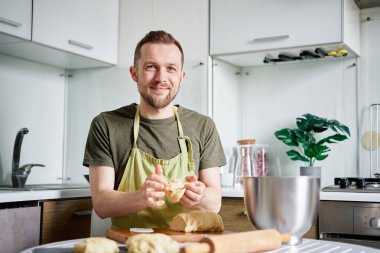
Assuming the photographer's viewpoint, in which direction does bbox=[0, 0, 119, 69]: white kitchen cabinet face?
facing the viewer and to the right of the viewer

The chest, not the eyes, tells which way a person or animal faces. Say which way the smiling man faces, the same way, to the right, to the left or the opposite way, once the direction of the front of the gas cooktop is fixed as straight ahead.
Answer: the same way

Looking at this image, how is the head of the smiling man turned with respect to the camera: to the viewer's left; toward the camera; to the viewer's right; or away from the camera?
toward the camera

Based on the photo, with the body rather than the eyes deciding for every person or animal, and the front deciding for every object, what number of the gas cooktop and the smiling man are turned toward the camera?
2

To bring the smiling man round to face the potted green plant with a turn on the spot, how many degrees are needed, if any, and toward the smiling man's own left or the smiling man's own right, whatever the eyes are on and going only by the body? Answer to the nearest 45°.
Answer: approximately 135° to the smiling man's own left

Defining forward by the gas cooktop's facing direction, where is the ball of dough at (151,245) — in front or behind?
in front

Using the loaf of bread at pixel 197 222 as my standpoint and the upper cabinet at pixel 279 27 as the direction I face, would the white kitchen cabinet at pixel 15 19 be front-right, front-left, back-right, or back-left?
front-left

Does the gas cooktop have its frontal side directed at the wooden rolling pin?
yes

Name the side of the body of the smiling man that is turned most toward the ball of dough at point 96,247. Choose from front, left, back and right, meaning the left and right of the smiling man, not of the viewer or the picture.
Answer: front

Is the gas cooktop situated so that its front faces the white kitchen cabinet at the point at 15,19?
no

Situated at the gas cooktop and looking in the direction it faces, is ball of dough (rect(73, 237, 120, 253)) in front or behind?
in front

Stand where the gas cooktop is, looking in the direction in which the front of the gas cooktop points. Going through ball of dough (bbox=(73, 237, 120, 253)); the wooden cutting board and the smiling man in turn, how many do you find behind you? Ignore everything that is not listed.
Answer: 0

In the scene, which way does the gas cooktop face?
toward the camera

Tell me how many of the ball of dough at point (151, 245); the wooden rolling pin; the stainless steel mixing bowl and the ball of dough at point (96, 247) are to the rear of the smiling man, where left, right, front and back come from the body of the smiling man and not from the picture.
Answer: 0

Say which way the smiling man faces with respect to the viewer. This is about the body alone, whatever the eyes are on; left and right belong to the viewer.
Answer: facing the viewer
